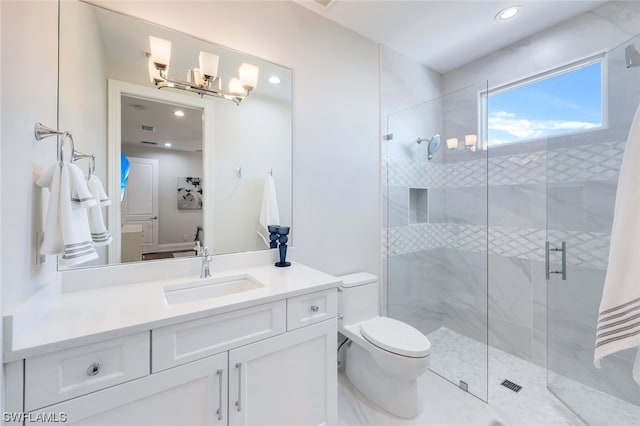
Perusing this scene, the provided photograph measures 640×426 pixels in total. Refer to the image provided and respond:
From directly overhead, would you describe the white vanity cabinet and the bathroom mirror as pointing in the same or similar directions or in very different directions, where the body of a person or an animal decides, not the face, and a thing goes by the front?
same or similar directions

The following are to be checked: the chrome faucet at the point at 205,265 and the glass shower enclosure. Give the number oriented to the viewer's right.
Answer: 0

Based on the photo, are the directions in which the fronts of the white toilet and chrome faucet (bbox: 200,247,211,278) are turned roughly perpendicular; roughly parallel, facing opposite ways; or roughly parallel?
roughly parallel

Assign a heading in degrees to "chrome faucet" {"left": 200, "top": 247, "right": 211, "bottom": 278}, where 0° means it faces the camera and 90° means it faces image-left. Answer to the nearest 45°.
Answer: approximately 0°

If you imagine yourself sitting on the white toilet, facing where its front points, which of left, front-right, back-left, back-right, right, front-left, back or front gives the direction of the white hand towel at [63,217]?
right

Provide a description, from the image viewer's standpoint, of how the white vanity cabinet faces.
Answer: facing the viewer and to the right of the viewer

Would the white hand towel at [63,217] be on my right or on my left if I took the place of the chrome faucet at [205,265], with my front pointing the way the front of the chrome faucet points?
on my right

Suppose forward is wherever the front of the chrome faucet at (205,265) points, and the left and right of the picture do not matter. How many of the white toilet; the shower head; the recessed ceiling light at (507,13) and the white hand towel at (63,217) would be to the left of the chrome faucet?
3

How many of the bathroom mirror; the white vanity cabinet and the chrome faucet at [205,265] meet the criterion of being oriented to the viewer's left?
0

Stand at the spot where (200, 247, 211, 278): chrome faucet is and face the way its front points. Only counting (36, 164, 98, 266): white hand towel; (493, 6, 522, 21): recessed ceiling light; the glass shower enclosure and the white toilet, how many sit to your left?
3

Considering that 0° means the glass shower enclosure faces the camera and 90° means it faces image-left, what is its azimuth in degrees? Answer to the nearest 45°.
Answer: approximately 45°
